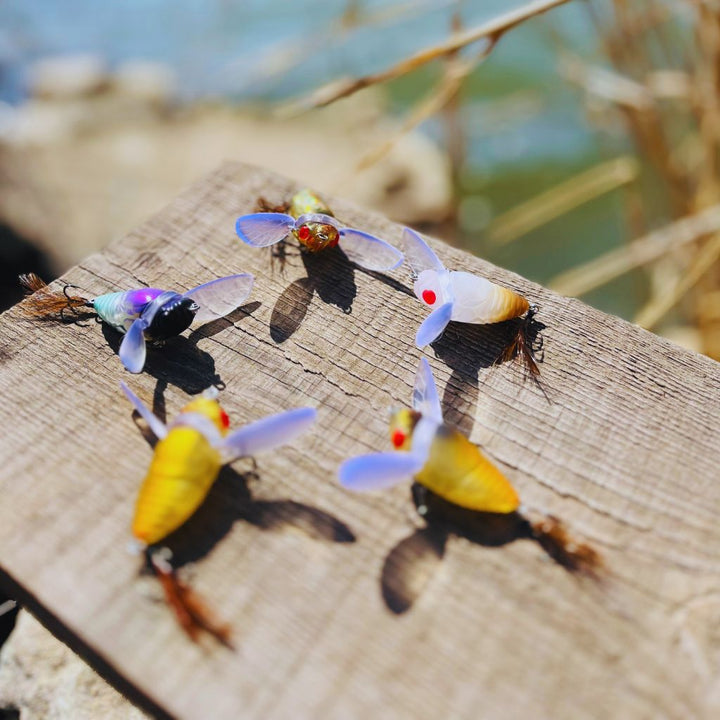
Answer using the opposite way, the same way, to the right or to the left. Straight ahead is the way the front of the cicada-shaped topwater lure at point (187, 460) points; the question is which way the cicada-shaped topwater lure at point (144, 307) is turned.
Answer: to the right

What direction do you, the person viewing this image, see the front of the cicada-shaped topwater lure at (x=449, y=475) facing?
facing away from the viewer and to the left of the viewer

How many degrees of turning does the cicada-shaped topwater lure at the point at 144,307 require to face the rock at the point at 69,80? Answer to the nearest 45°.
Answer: approximately 135° to its left

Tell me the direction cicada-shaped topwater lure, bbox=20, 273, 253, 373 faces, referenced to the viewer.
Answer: facing the viewer and to the right of the viewer

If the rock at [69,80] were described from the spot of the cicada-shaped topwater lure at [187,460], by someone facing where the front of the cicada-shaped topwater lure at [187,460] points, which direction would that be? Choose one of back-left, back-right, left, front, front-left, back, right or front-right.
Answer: front-left

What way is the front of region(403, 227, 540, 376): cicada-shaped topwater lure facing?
to the viewer's left

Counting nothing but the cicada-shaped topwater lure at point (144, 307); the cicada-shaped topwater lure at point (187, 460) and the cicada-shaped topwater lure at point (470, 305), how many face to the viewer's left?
1

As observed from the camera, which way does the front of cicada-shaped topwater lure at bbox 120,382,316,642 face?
facing away from the viewer and to the right of the viewer
